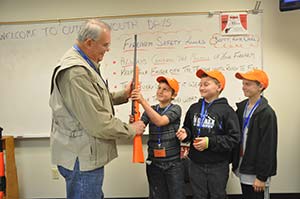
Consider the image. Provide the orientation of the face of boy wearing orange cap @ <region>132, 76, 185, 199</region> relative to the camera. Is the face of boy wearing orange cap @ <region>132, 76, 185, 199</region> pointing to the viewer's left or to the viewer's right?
to the viewer's left

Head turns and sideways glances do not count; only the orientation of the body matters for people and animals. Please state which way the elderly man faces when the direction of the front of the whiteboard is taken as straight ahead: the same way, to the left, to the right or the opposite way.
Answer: to the left

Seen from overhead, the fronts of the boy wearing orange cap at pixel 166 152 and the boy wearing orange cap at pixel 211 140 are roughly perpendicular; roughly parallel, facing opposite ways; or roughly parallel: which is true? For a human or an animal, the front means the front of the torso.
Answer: roughly parallel

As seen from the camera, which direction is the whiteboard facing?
toward the camera

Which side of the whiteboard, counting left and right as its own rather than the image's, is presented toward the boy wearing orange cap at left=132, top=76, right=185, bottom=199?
front

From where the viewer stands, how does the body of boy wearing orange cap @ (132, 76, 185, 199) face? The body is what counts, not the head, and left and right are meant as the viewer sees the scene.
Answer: facing the viewer and to the left of the viewer

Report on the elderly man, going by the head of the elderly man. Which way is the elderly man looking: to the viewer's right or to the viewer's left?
to the viewer's right

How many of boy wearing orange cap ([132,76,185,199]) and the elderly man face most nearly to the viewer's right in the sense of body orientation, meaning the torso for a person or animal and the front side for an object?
1

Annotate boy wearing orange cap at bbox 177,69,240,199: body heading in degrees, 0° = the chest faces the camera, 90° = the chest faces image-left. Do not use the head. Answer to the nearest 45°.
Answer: approximately 45°

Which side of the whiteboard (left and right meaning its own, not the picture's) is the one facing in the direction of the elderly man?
front

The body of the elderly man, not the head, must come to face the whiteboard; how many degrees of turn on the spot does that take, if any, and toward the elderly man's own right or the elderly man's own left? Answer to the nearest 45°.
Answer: approximately 90° to the elderly man's own left

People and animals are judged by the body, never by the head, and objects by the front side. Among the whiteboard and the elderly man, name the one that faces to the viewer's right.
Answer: the elderly man

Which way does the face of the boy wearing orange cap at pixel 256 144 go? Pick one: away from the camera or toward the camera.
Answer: toward the camera

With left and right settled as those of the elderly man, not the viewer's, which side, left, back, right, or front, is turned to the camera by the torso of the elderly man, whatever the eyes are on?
right
